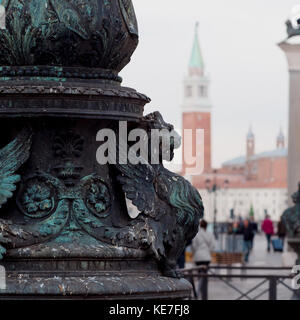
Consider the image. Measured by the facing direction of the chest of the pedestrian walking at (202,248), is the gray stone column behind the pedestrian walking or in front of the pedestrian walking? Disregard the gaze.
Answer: in front
